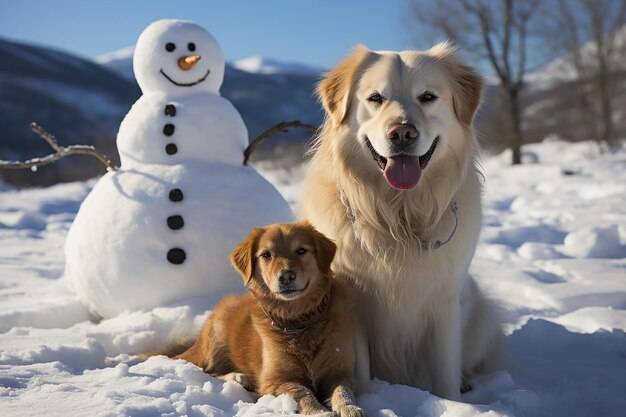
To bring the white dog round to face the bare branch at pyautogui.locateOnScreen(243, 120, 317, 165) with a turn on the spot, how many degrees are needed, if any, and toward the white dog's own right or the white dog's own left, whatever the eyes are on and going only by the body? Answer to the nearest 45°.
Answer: approximately 135° to the white dog's own right

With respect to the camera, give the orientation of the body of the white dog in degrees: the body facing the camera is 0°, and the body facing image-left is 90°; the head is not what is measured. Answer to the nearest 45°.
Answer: approximately 0°

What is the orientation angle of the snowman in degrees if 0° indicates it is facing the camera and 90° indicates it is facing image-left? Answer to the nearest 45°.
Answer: approximately 0°

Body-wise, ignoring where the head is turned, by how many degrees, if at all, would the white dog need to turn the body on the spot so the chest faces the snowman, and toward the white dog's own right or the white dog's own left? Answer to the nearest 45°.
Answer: approximately 135° to the white dog's own right

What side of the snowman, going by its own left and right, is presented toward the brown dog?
front
